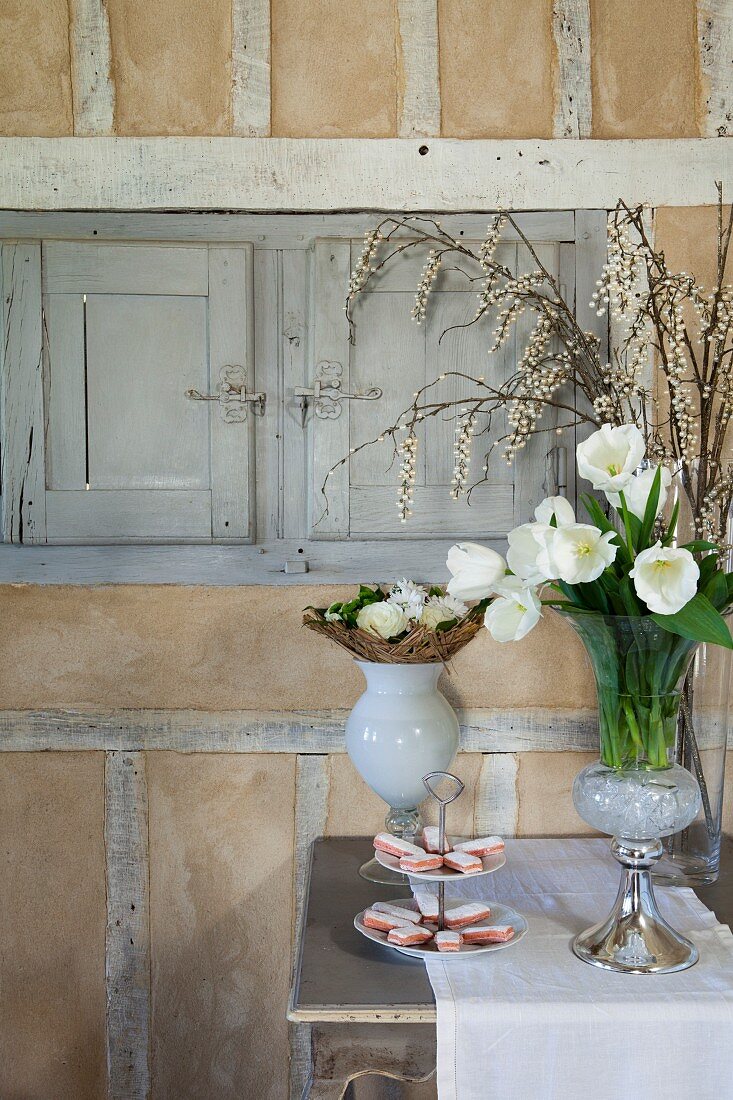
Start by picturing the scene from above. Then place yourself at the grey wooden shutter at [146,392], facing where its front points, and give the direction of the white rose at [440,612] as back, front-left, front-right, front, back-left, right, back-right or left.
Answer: front-left

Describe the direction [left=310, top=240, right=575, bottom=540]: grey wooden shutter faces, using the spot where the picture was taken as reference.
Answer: facing the viewer

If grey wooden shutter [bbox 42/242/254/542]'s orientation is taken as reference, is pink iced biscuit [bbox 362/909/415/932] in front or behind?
in front

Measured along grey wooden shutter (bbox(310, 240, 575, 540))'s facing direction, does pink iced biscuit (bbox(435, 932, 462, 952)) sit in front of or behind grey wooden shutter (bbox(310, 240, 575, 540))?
in front

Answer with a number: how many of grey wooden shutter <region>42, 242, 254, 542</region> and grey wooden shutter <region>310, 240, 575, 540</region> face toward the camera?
2

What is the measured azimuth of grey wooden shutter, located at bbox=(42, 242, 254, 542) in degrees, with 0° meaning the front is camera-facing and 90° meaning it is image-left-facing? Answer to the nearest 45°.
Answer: approximately 0°
